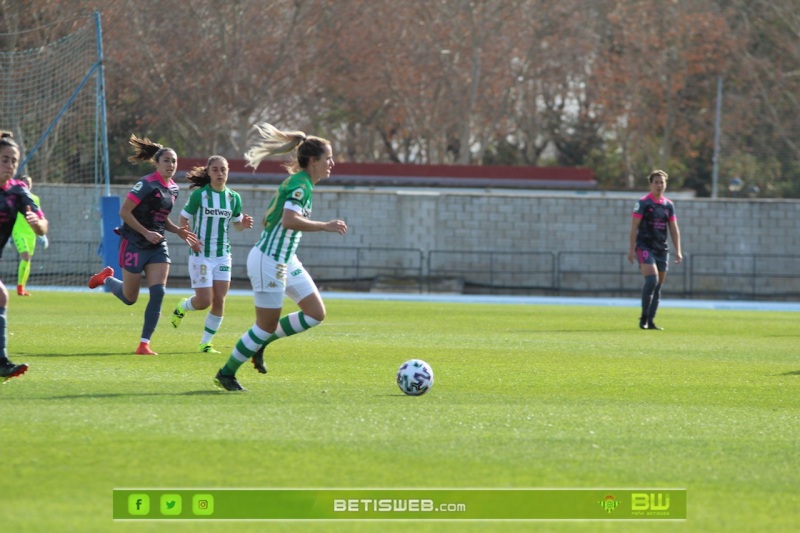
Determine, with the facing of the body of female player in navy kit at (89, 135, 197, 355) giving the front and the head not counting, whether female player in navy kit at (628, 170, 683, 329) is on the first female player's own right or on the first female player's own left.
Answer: on the first female player's own left

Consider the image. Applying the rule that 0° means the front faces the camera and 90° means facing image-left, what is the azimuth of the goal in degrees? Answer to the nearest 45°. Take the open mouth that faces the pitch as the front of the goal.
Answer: approximately 270°

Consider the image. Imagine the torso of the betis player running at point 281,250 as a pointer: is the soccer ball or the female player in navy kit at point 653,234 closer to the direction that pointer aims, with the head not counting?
the soccer ball

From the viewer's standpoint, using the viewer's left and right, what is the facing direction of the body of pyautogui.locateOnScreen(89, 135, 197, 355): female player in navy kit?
facing the viewer and to the right of the viewer

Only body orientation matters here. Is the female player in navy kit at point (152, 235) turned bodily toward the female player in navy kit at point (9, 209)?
no

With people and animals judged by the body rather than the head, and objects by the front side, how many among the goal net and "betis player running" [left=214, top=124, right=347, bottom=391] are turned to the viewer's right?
2

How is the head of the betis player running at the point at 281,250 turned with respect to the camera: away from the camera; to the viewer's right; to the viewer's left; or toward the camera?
to the viewer's right

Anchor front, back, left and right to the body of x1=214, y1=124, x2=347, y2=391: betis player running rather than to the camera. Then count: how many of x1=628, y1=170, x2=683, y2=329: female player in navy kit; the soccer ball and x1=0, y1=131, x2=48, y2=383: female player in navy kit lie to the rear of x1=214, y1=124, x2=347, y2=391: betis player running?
1

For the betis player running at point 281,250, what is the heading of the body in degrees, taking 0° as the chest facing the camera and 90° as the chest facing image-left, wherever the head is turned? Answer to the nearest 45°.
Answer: approximately 270°

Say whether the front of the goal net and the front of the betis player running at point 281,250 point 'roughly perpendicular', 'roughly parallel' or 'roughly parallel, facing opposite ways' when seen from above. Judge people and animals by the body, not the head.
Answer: roughly parallel

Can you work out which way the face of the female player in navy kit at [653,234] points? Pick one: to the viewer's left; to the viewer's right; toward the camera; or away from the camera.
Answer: toward the camera

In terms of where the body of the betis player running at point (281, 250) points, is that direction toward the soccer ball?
yes

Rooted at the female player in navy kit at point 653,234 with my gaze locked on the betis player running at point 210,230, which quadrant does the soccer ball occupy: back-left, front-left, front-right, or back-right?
front-left

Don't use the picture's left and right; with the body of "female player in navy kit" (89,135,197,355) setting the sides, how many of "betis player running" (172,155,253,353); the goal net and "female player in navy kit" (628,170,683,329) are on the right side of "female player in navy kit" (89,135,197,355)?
0

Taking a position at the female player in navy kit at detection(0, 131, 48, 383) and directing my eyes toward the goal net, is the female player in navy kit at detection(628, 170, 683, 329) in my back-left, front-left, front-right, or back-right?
front-right
